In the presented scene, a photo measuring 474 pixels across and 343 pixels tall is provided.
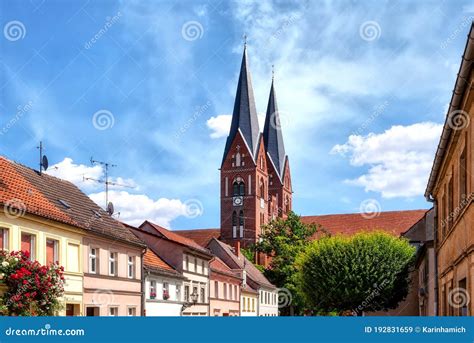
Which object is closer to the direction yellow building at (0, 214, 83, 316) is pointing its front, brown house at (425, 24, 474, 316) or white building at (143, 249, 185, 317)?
the brown house

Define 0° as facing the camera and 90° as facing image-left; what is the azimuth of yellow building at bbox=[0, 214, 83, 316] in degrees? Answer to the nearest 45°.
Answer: approximately 315°

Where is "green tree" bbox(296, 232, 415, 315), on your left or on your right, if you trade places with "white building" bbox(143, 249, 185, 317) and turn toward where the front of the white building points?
on your left

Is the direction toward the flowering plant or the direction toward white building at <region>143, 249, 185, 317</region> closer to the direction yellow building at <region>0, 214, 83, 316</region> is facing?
the flowering plant

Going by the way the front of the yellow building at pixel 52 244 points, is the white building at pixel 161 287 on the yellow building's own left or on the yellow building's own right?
on the yellow building's own left

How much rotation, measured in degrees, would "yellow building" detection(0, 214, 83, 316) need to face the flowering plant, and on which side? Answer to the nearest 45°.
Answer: approximately 45° to its right

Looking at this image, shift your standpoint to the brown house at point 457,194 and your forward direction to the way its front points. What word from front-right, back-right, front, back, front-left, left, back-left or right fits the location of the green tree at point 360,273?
right

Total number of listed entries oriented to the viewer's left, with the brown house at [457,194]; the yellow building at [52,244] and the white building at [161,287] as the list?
1

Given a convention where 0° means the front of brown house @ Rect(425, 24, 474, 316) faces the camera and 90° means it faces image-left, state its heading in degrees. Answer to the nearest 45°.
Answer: approximately 90°

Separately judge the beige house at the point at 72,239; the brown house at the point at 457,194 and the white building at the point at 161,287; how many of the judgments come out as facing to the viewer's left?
1
